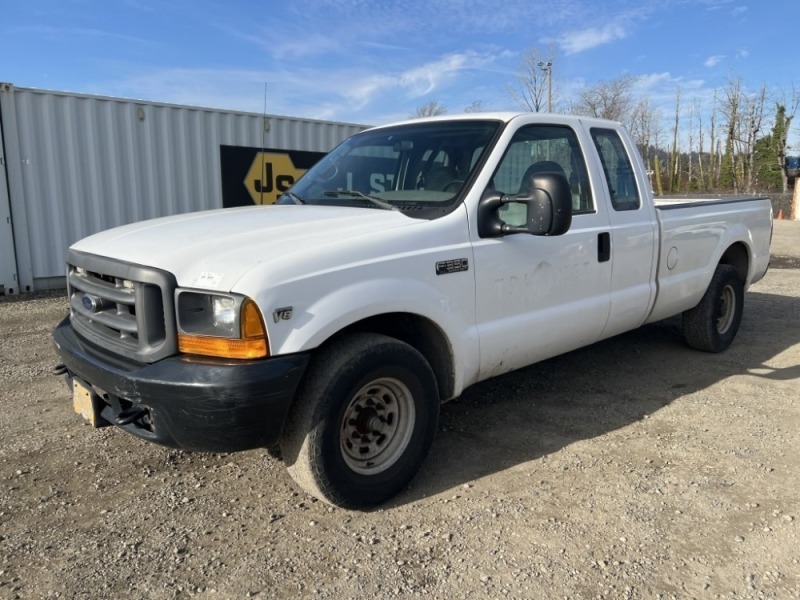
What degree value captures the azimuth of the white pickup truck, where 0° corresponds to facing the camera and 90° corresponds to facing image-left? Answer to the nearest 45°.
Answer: approximately 45°

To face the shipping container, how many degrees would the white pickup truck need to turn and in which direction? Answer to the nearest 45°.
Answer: approximately 90° to its right
